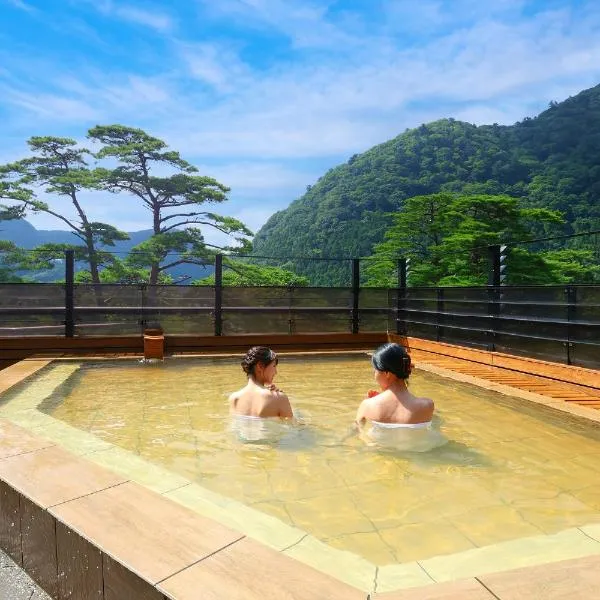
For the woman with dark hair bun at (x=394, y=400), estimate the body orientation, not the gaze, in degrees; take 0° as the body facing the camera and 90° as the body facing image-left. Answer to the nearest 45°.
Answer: approximately 180°

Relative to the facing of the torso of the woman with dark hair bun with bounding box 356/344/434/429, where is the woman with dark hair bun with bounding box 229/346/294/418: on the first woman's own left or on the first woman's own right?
on the first woman's own left
